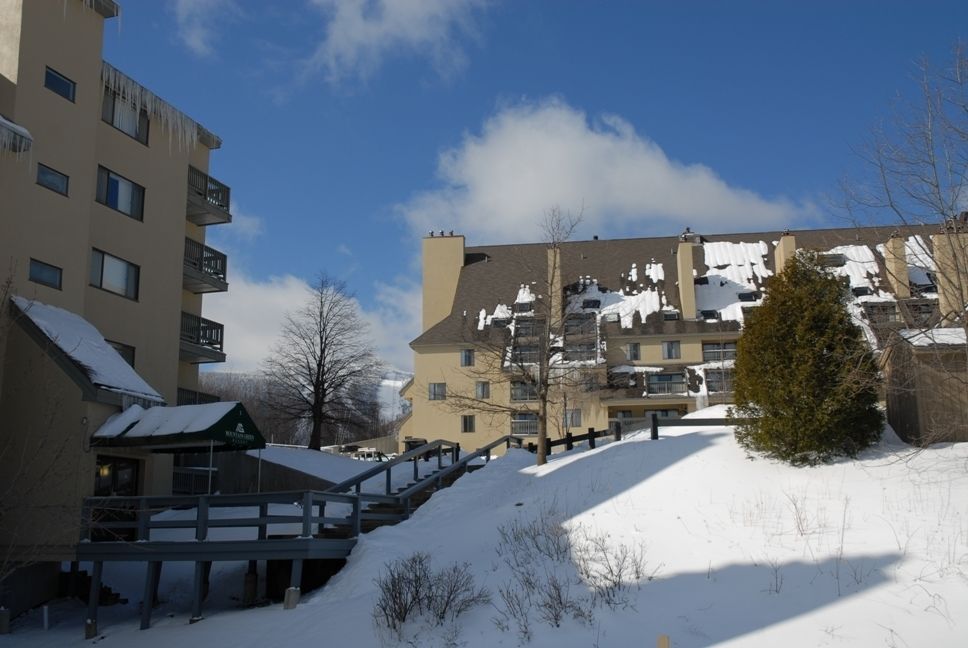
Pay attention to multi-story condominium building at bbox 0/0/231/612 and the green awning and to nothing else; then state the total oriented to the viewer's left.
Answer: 0

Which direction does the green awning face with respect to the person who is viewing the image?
facing the viewer and to the right of the viewer

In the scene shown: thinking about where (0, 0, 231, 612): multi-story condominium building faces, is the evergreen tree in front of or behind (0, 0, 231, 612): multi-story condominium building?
in front

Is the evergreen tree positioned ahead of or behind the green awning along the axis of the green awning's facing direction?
ahead

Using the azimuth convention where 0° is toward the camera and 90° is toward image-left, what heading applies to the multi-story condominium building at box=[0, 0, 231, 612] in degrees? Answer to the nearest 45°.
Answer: approximately 315°
